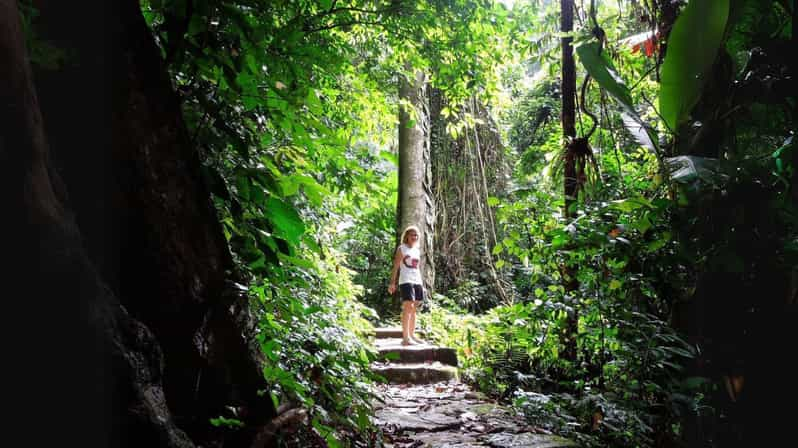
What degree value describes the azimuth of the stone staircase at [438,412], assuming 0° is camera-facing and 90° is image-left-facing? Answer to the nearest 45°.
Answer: approximately 0°

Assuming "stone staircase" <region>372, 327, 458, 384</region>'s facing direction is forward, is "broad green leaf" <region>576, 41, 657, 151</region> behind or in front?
in front

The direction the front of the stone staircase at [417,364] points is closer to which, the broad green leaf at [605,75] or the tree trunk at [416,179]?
the broad green leaf

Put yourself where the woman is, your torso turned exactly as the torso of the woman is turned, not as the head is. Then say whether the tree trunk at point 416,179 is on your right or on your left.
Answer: on your left

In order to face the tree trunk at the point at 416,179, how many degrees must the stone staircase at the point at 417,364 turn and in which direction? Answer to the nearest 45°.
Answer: approximately 180°

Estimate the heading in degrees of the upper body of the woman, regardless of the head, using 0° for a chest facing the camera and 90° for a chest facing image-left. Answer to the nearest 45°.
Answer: approximately 315°

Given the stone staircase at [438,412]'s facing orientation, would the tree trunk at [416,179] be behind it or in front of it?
behind

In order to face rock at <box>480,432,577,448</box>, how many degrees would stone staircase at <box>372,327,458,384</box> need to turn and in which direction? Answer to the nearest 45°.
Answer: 0° — it already faces it
